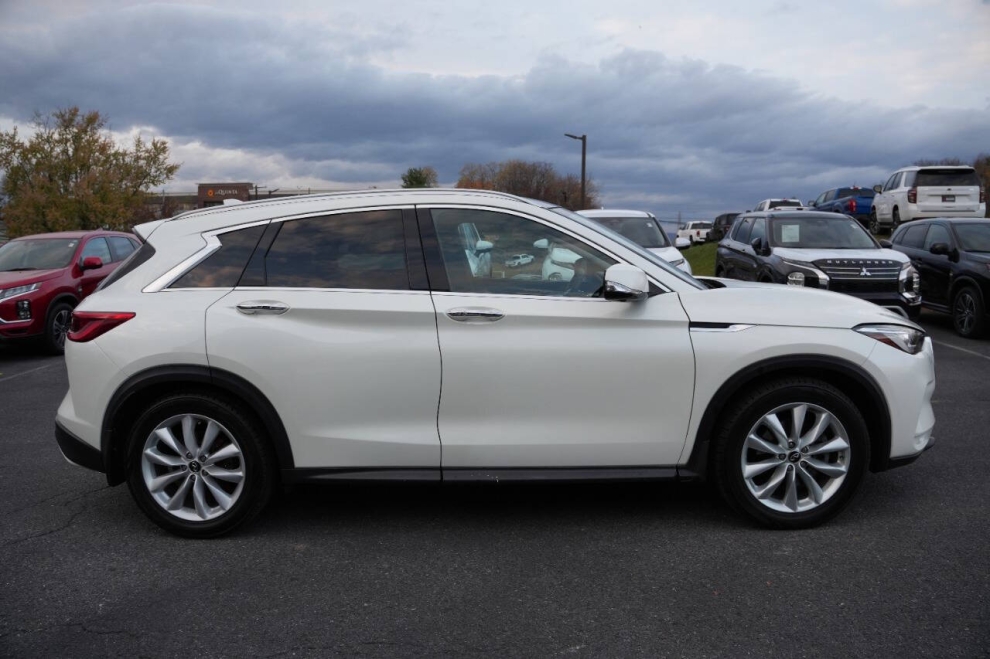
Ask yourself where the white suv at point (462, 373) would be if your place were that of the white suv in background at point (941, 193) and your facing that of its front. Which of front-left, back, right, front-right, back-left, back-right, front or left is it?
back-left

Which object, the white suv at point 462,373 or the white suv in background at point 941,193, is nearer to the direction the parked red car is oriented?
the white suv

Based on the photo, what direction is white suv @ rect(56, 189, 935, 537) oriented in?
to the viewer's right

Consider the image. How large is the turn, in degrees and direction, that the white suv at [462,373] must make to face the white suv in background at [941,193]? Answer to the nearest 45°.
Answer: approximately 45° to its left

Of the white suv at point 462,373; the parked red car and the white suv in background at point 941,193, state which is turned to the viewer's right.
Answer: the white suv

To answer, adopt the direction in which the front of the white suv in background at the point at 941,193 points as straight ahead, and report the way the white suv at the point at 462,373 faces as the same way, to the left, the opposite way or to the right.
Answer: to the right

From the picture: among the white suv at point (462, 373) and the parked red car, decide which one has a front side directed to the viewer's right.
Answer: the white suv

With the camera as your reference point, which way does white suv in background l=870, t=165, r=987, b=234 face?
facing away from the viewer and to the left of the viewer

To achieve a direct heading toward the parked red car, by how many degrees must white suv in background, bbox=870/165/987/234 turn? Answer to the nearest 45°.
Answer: approximately 90° to its left

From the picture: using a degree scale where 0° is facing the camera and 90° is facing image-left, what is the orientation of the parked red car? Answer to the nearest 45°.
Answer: approximately 45°

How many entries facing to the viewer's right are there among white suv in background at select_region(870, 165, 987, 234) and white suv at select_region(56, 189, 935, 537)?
1
